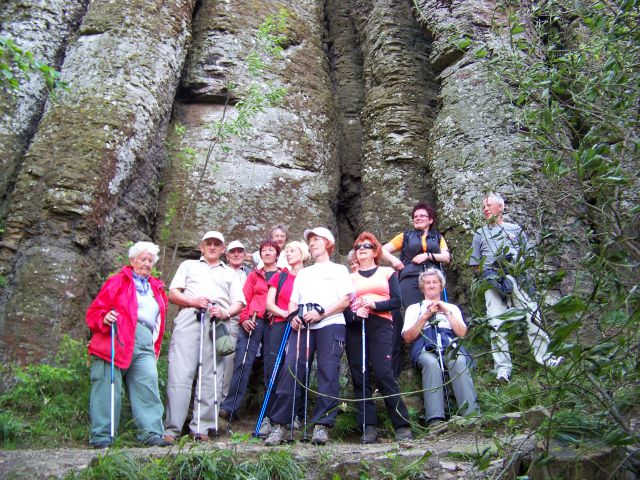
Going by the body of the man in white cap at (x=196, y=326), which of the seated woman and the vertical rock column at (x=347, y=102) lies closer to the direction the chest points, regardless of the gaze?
the seated woman

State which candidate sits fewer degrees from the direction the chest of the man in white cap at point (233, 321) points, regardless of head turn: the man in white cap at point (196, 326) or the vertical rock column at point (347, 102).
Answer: the man in white cap

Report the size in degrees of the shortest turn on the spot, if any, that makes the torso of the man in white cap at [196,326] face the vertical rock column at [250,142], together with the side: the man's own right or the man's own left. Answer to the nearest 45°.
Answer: approximately 180°

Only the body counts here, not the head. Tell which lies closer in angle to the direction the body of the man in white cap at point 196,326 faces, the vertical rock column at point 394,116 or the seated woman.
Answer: the seated woman

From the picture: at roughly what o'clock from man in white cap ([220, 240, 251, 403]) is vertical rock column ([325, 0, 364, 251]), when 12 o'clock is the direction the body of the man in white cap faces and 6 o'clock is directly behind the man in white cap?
The vertical rock column is roughly at 7 o'clock from the man in white cap.

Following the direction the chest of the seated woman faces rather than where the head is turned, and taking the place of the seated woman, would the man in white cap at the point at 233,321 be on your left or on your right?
on your right

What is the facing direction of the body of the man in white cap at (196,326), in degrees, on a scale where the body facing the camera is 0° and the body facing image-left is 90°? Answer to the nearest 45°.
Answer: approximately 0°

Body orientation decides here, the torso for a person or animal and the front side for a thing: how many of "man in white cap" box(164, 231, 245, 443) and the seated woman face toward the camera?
2

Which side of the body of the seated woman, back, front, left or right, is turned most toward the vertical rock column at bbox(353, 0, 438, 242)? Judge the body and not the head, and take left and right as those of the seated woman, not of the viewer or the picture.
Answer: back
